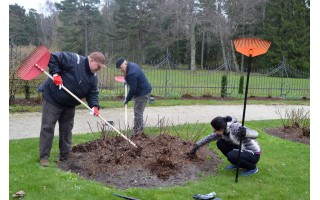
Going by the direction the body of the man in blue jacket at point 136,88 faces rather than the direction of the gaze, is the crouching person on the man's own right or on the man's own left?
on the man's own left

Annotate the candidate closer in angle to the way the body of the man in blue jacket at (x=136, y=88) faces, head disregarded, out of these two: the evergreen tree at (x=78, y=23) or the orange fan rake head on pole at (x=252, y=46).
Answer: the evergreen tree

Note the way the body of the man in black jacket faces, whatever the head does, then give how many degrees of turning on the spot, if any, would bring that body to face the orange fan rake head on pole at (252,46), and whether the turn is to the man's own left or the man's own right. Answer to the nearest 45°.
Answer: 0° — they already face it

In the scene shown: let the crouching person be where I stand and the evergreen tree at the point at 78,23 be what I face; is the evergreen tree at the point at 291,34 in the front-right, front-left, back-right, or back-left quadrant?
front-right

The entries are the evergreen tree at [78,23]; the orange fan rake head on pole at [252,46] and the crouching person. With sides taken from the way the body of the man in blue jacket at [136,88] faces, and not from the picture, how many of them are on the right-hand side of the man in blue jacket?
1

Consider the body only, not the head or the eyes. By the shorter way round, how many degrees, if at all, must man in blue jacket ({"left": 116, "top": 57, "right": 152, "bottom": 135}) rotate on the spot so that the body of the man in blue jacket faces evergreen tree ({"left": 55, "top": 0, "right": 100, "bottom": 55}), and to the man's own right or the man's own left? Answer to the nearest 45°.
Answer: approximately 90° to the man's own right

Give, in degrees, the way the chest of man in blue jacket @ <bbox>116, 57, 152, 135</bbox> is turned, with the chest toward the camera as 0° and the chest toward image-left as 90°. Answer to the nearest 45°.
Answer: approximately 90°

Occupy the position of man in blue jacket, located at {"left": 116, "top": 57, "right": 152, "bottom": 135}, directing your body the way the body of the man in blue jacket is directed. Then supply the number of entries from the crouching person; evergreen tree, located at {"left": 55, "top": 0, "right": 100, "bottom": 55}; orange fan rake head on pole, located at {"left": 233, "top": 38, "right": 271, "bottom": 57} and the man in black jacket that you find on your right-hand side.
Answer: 1

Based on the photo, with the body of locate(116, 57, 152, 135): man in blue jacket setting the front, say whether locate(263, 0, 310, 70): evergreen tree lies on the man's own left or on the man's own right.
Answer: on the man's own right

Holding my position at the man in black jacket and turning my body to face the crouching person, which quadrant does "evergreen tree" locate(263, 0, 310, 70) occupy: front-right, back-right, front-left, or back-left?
front-left

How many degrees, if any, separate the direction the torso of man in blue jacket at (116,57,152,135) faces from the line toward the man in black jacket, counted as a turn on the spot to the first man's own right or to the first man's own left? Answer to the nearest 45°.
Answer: approximately 45° to the first man's own left

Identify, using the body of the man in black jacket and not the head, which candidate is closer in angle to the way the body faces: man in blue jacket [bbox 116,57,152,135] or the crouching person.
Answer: the crouching person

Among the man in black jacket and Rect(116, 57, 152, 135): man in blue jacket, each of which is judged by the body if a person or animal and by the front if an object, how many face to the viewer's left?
1

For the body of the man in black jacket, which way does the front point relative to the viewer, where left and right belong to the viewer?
facing the viewer and to the right of the viewer

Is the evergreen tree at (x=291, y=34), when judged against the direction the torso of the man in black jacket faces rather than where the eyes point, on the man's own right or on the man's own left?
on the man's own left

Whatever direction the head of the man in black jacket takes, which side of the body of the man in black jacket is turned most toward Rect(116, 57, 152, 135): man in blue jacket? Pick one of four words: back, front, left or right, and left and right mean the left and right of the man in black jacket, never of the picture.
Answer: left
